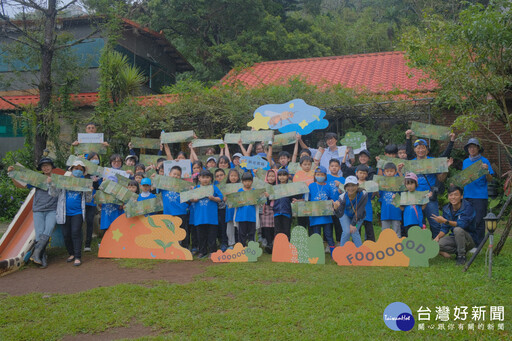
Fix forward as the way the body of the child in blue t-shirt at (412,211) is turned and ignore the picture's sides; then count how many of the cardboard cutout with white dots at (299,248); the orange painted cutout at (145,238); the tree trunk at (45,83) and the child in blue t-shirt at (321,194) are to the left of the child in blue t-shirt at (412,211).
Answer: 0

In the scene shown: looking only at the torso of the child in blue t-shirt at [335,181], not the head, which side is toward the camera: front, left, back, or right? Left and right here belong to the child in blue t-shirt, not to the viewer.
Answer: front

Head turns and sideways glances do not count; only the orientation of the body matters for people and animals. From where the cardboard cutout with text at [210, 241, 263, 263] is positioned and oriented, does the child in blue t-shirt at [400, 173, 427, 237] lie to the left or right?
on its left

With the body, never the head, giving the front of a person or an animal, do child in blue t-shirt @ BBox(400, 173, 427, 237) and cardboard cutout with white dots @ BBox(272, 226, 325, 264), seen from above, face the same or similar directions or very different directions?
same or similar directions

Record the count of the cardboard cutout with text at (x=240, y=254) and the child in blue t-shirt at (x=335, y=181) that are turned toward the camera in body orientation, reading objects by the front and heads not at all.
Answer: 2

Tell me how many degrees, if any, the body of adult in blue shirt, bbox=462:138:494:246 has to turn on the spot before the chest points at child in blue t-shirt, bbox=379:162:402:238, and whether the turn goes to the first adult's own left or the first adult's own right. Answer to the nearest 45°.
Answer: approximately 45° to the first adult's own right

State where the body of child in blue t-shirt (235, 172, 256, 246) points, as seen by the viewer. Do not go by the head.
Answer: toward the camera

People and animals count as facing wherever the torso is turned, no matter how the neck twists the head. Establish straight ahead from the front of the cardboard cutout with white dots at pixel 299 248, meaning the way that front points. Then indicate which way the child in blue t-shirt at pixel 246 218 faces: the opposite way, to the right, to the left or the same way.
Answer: the same way

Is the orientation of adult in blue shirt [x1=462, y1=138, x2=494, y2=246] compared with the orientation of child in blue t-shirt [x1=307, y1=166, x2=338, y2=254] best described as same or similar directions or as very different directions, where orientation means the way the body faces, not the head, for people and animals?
same or similar directions

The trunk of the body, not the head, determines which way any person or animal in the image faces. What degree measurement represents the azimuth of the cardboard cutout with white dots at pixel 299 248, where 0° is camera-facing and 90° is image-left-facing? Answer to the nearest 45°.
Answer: approximately 0°

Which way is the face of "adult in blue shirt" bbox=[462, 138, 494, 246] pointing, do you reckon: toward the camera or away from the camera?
toward the camera

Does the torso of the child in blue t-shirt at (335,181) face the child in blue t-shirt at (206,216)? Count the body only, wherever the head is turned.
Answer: no

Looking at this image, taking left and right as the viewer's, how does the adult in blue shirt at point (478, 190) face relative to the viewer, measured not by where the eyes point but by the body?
facing the viewer
